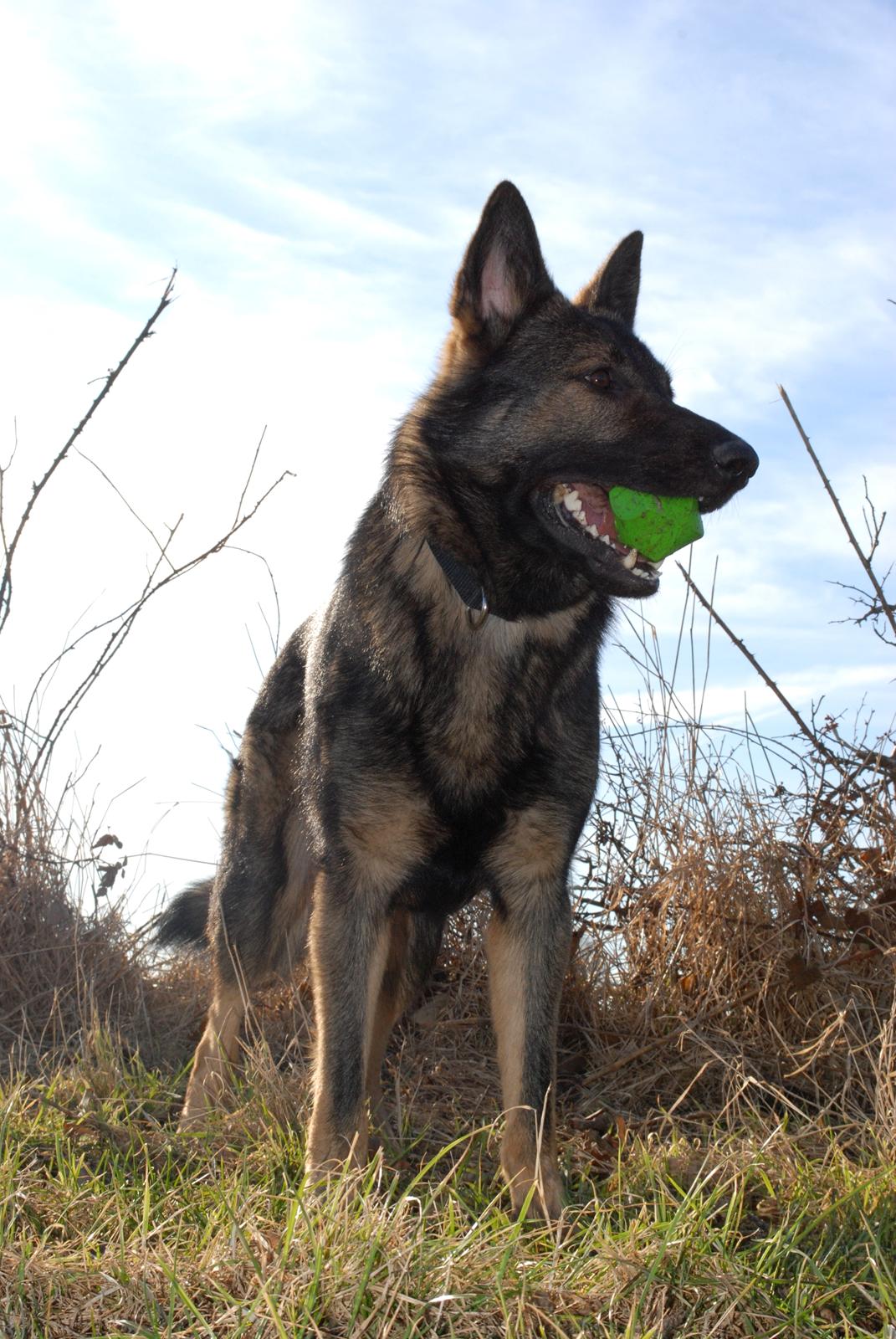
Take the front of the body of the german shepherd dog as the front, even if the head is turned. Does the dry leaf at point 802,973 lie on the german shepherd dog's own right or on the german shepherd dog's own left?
on the german shepherd dog's own left

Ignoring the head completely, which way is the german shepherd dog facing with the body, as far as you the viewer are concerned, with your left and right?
facing the viewer and to the right of the viewer

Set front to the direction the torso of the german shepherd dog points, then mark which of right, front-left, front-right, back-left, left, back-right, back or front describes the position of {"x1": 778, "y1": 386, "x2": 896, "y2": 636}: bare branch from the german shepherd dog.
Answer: left

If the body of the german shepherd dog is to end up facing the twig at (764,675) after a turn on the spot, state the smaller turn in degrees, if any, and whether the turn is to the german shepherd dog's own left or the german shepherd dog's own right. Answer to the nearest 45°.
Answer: approximately 90° to the german shepherd dog's own left
